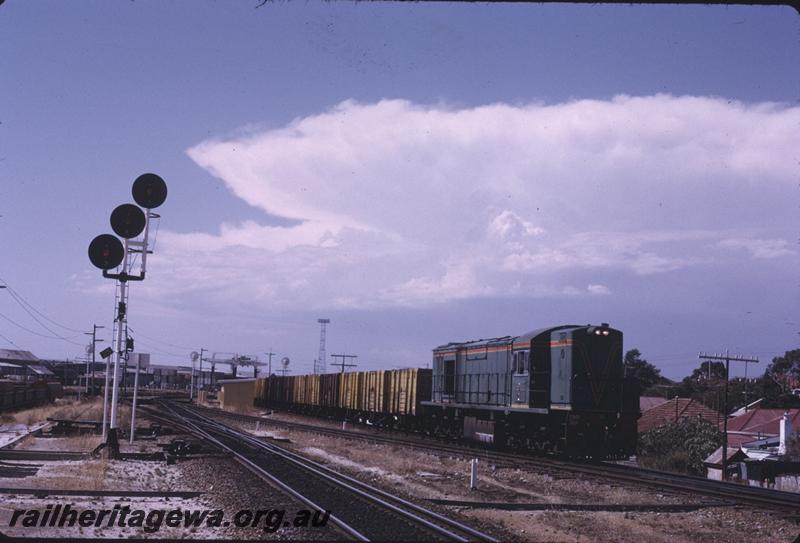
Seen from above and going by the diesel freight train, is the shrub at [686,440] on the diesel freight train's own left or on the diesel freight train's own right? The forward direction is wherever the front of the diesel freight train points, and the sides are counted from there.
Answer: on the diesel freight train's own left
